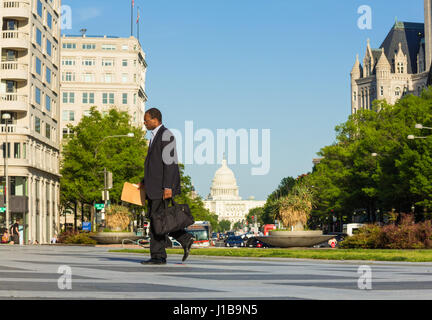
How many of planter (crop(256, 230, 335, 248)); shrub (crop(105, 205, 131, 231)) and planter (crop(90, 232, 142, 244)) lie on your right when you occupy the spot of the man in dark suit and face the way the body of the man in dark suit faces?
3

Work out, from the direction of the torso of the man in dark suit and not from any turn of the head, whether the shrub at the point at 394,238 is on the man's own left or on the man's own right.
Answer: on the man's own right

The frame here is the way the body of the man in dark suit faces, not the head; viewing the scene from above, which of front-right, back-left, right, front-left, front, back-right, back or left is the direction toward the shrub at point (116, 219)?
right

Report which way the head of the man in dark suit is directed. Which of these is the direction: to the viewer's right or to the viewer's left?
to the viewer's left

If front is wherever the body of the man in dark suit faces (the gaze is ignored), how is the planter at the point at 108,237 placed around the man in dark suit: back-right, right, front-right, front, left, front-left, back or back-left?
right

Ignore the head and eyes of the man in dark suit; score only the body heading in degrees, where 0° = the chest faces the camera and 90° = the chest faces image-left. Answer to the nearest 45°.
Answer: approximately 90°
